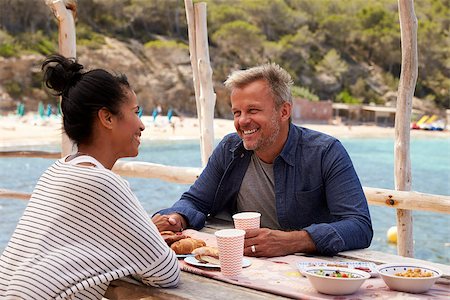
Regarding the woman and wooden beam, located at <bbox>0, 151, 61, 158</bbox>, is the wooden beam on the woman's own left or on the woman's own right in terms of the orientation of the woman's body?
on the woman's own left

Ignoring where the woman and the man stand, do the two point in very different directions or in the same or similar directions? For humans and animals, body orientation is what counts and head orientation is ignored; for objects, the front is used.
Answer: very different directions

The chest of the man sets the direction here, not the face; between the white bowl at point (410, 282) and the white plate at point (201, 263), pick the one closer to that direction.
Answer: the white plate

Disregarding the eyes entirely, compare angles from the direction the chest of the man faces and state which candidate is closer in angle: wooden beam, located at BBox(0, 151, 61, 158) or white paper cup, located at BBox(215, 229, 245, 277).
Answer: the white paper cup

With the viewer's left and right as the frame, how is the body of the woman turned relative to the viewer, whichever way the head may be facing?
facing away from the viewer and to the right of the viewer

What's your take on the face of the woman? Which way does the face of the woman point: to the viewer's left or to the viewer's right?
to the viewer's right

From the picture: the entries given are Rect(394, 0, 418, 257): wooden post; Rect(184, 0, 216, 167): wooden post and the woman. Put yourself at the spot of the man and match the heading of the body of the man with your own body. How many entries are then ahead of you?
1

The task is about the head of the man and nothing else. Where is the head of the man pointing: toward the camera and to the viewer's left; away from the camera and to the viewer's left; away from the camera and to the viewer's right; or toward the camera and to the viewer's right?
toward the camera and to the viewer's left

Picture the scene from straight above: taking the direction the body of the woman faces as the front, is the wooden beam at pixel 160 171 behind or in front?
in front

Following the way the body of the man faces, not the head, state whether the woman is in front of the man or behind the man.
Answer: in front

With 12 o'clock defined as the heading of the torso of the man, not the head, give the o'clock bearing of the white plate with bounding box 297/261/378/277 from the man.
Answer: The white plate is roughly at 10 o'clock from the man.

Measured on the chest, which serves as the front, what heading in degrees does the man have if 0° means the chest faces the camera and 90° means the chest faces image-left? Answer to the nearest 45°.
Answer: approximately 45°

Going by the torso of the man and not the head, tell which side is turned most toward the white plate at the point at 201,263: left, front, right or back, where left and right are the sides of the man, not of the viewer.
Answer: front
